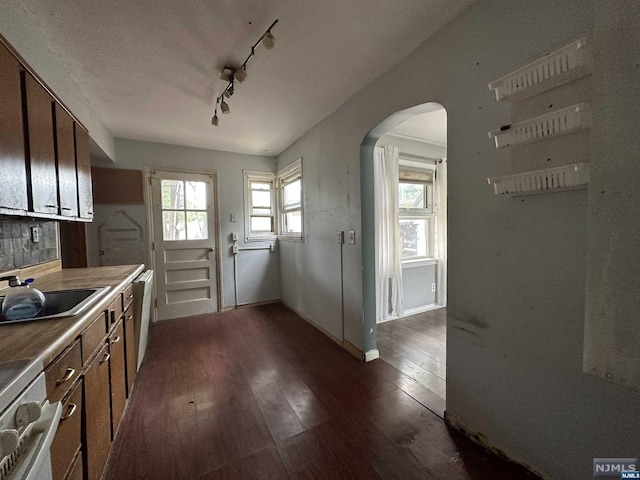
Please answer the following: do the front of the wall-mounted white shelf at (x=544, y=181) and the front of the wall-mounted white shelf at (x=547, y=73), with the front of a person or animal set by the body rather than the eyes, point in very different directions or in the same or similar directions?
same or similar directions

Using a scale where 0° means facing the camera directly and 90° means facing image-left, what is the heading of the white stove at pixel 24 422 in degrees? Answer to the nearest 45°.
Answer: approximately 315°

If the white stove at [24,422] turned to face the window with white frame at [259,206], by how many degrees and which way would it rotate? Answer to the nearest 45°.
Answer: approximately 90° to its left

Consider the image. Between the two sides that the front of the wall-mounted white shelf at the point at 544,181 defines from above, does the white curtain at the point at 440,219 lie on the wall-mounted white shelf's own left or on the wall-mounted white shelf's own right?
on the wall-mounted white shelf's own right

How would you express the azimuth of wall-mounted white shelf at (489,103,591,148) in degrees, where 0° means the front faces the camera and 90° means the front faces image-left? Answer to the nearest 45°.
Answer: approximately 45°

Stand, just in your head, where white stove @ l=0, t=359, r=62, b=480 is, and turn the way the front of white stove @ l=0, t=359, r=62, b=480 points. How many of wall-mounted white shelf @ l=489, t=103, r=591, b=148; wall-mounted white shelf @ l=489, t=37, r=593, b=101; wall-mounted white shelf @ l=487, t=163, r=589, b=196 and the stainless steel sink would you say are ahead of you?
3

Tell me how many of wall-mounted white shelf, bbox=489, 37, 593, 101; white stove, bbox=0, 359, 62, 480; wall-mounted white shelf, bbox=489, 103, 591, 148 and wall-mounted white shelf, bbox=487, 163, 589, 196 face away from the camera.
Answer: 0

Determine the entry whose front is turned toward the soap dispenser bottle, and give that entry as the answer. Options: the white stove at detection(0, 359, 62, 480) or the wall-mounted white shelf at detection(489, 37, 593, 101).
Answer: the wall-mounted white shelf

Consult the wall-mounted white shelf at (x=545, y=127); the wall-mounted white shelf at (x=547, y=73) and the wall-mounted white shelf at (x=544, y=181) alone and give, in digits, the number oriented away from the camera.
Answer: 0

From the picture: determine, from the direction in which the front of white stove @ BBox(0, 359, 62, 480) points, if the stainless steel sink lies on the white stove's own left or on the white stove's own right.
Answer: on the white stove's own left

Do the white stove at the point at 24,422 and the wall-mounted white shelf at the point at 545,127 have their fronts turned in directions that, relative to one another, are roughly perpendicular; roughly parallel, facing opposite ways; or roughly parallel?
roughly parallel, facing opposite ways

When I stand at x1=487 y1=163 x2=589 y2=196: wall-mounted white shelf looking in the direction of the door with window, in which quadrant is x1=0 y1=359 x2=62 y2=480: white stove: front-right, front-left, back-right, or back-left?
front-left

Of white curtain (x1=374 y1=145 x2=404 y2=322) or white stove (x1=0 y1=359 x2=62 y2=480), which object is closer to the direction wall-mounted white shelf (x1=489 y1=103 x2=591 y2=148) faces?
the white stove

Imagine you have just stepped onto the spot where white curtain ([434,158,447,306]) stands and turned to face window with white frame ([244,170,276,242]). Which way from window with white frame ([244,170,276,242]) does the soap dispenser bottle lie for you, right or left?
left

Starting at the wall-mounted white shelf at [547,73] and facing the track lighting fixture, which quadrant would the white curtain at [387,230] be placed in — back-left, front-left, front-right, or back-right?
front-right

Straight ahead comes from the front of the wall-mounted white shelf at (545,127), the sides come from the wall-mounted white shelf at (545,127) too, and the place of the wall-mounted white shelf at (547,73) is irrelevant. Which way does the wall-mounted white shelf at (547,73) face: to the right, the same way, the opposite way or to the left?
the same way

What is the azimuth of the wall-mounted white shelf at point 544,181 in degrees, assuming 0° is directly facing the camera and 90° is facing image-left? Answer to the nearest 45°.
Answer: approximately 45°

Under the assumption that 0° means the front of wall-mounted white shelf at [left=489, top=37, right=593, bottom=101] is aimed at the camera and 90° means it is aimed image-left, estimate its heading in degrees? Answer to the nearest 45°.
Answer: approximately 45°

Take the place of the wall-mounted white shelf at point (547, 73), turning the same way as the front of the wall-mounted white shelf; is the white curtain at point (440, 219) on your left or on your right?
on your right

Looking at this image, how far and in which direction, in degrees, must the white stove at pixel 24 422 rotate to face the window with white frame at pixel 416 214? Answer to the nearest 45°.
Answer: approximately 45° to its left
